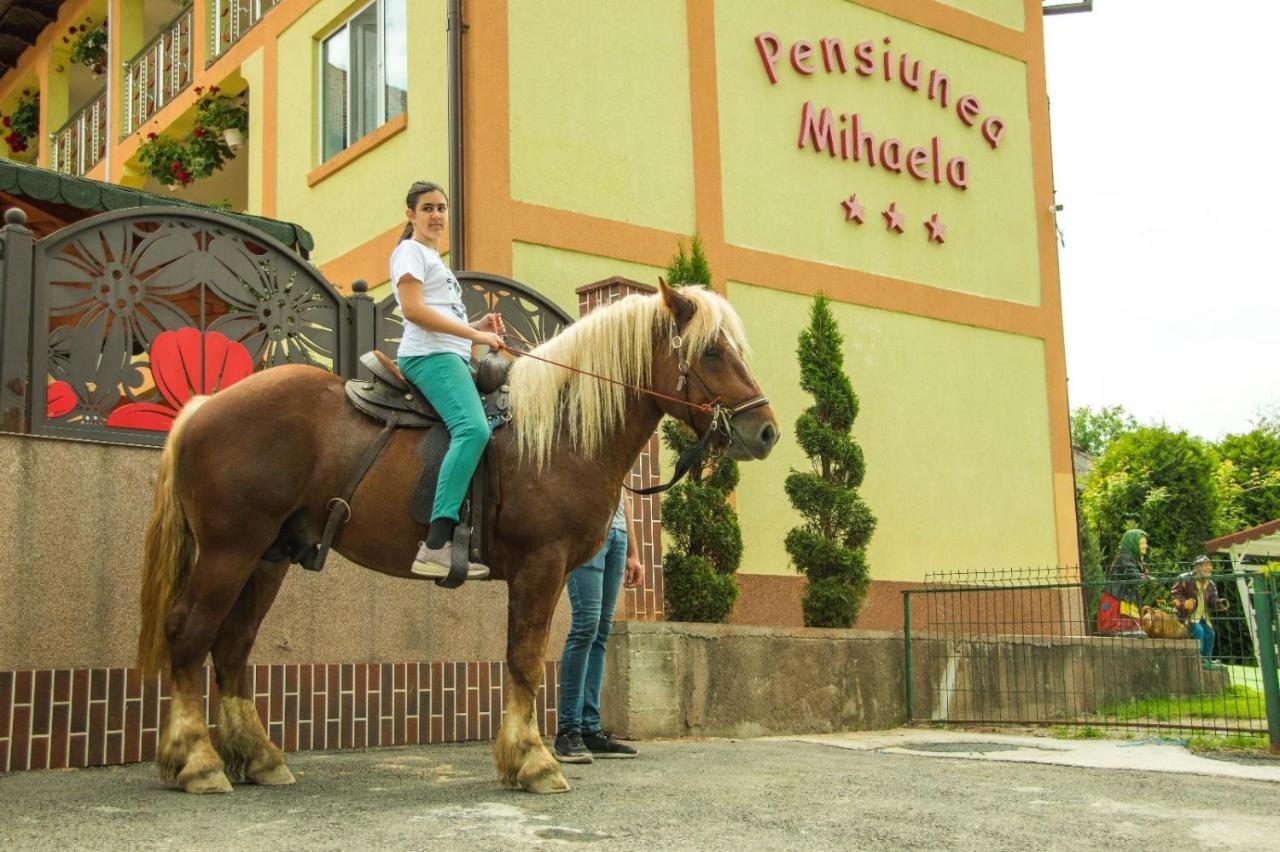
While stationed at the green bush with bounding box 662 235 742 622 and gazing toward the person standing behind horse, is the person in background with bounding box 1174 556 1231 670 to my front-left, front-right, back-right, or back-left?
back-left

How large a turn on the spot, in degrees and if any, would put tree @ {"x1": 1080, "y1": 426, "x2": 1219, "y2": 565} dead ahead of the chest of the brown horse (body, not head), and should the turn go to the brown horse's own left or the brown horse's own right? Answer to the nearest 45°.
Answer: approximately 45° to the brown horse's own left

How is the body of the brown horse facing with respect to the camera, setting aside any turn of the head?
to the viewer's right

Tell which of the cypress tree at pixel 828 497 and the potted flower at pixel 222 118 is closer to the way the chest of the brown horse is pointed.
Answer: the cypress tree

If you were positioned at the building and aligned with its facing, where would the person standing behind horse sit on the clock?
The person standing behind horse is roughly at 11 o'clock from the building.

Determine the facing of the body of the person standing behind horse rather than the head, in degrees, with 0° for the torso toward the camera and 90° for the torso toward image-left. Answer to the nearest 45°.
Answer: approximately 315°

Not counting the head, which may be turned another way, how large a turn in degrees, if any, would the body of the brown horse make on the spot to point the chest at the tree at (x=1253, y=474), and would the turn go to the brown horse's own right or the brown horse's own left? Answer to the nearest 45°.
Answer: approximately 45° to the brown horse's own left

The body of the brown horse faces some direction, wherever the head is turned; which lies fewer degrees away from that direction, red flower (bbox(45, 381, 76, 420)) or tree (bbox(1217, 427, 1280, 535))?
the tree
